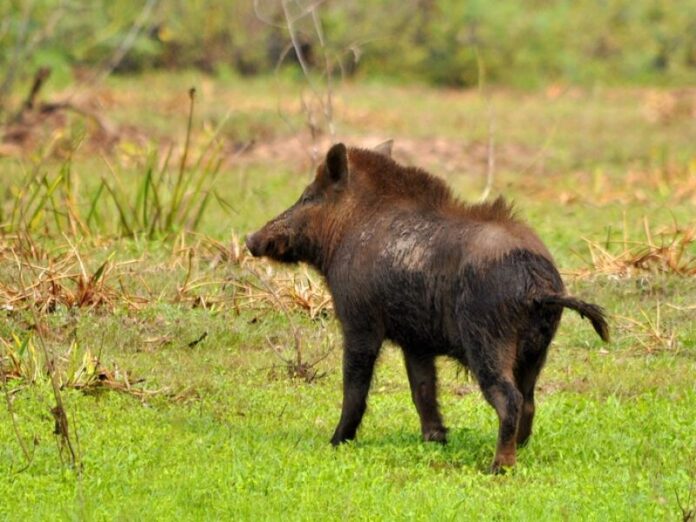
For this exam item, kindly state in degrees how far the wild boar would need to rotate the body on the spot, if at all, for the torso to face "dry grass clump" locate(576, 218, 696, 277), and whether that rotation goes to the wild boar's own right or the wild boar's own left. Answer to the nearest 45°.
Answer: approximately 90° to the wild boar's own right

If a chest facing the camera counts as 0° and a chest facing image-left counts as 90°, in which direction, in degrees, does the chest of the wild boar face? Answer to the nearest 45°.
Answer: approximately 135°
